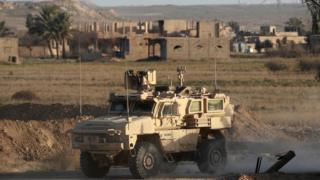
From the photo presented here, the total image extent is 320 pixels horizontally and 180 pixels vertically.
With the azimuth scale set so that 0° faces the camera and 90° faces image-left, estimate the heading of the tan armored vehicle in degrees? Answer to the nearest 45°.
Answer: approximately 45°
